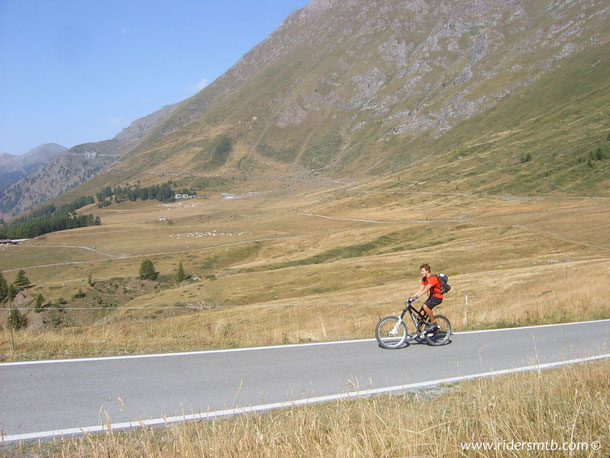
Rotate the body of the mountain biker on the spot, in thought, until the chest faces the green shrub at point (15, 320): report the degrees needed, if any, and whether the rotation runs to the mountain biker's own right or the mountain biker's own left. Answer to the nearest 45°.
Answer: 0° — they already face it

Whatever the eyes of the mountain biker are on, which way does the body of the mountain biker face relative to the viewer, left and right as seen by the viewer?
facing to the left of the viewer
